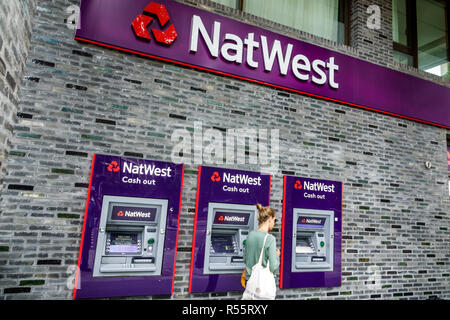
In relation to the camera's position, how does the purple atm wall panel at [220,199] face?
facing the viewer and to the right of the viewer

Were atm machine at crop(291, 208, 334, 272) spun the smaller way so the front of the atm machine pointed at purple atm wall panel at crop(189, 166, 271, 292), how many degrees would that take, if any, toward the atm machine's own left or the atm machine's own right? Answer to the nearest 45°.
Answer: approximately 90° to the atm machine's own right

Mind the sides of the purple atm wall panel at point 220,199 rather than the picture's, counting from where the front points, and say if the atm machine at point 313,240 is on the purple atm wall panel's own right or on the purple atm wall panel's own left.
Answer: on the purple atm wall panel's own left

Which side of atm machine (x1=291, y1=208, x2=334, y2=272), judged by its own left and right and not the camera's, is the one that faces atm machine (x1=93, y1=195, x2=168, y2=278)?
right

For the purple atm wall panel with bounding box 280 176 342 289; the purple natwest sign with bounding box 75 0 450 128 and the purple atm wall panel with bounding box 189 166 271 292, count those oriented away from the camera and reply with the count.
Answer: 0

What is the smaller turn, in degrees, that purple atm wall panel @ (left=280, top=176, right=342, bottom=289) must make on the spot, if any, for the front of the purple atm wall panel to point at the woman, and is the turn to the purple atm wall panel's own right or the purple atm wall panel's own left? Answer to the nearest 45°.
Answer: approximately 45° to the purple atm wall panel's own right

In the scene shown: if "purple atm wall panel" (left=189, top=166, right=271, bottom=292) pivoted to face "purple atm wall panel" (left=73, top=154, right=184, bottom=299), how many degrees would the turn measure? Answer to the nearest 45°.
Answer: approximately 90° to its right

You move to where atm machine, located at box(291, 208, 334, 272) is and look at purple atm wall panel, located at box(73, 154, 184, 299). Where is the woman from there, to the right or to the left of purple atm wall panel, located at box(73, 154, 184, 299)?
left

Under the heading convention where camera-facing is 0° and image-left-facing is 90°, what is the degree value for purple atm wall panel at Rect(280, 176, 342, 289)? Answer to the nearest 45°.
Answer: approximately 315°

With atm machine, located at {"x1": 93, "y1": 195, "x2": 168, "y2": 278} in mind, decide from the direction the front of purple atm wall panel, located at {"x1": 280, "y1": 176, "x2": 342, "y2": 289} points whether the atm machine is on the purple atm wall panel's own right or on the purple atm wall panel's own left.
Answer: on the purple atm wall panel's own right

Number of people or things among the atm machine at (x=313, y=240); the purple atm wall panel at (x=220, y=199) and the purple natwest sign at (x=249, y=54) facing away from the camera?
0

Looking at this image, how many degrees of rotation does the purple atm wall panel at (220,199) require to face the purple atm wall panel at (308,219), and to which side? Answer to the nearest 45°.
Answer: approximately 90° to its left
